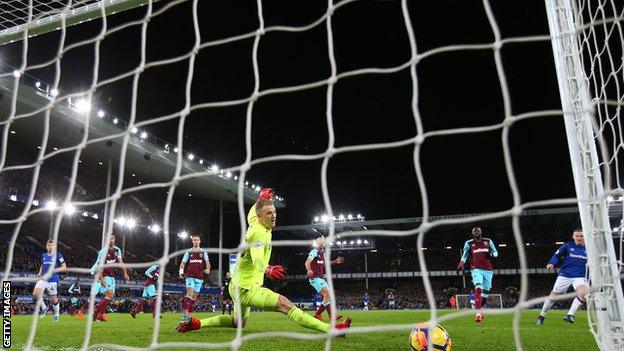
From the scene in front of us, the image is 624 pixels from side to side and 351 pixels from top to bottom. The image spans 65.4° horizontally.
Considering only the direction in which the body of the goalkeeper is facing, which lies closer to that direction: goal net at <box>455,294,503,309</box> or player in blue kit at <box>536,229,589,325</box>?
the player in blue kit

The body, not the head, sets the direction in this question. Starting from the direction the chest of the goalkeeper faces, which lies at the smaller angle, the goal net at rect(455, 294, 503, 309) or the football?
the football

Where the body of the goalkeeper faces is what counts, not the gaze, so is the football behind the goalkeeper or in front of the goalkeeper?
in front

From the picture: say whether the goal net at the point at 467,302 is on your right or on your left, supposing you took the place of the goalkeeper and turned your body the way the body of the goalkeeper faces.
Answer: on your left
